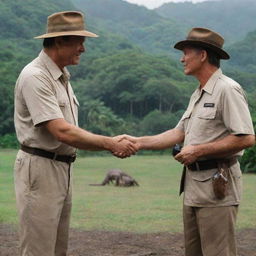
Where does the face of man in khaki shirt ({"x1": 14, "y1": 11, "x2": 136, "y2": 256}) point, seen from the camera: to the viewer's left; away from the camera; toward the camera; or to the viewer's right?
to the viewer's right

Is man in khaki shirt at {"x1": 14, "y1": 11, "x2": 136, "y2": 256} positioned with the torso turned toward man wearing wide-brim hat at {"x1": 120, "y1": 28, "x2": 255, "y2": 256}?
yes

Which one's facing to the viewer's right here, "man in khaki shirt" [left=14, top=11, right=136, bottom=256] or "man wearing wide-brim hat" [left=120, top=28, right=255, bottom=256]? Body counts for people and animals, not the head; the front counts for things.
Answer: the man in khaki shirt

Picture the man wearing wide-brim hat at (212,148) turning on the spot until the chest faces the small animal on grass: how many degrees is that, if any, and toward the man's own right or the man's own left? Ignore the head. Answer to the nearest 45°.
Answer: approximately 135° to the man's own right

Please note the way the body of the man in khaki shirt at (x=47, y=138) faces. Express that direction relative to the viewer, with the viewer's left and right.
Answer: facing to the right of the viewer

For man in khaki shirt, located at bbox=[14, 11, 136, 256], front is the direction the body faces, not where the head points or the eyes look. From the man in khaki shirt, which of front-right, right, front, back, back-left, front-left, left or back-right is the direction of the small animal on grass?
left

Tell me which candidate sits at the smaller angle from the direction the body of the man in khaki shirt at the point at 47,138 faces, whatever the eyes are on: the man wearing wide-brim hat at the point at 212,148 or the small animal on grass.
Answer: the man wearing wide-brim hat
